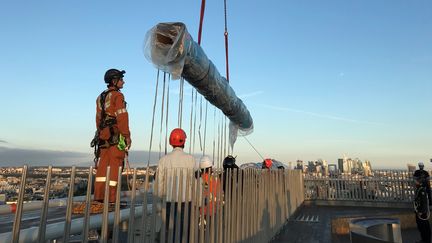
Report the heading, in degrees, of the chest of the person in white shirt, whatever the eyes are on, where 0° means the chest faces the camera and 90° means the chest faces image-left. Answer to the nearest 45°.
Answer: approximately 180°

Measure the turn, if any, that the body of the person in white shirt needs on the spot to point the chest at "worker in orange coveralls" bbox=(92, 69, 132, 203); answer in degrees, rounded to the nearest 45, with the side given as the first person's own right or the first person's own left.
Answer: approximately 45° to the first person's own left

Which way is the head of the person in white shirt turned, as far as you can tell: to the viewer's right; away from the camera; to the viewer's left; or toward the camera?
away from the camera

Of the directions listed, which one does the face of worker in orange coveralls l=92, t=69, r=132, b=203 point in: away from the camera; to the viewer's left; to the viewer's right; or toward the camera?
to the viewer's right

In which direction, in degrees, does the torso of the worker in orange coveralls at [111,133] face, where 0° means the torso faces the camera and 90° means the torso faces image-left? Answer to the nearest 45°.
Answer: approximately 225°
